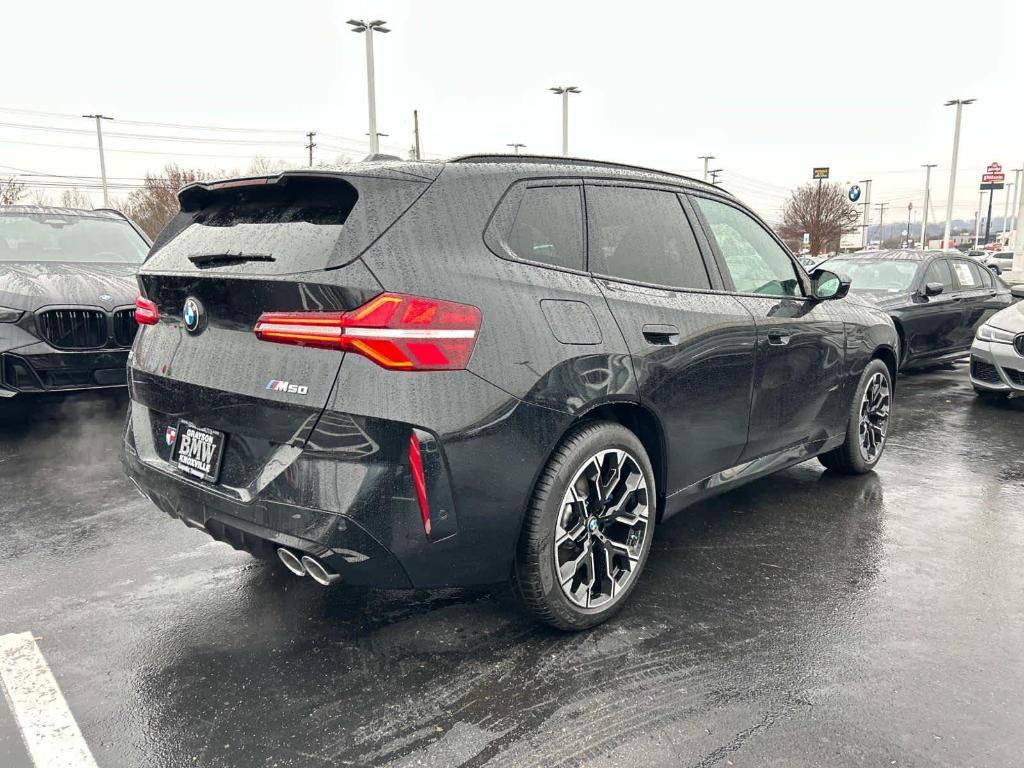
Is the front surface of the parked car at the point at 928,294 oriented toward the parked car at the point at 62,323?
yes

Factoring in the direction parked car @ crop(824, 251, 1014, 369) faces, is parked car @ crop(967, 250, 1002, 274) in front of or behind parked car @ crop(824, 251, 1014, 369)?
behind

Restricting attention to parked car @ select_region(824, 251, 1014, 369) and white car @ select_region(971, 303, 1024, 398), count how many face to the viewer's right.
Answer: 0

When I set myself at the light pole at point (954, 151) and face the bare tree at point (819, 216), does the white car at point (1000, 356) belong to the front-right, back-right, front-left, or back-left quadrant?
back-left

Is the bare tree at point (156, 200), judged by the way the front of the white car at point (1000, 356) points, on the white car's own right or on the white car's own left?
on the white car's own right

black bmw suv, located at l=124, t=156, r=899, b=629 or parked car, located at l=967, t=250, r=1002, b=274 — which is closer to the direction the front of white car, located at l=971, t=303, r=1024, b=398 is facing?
the black bmw suv
